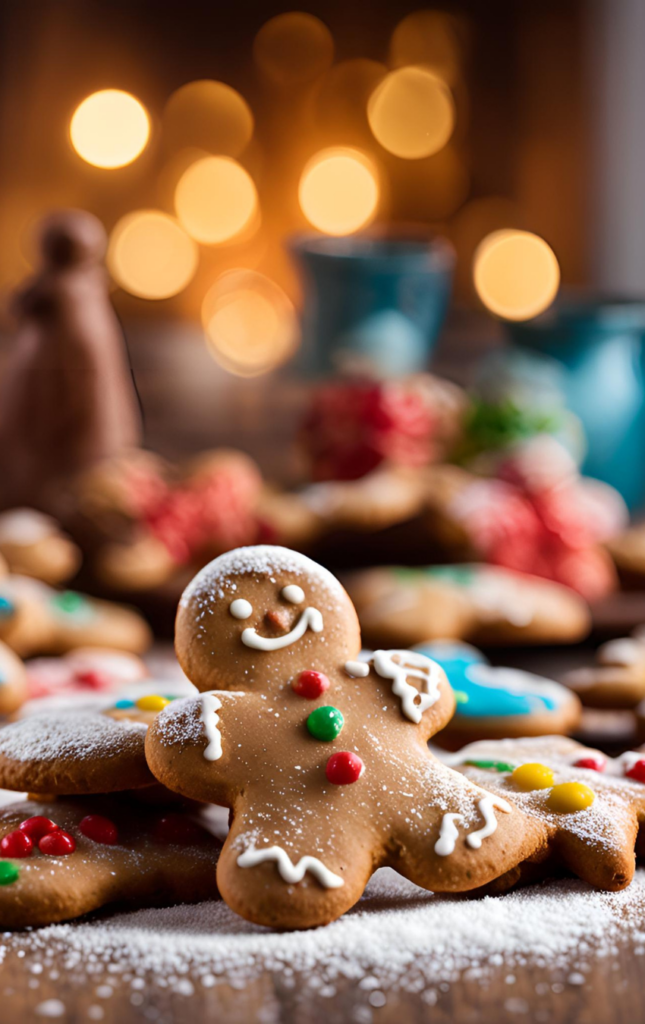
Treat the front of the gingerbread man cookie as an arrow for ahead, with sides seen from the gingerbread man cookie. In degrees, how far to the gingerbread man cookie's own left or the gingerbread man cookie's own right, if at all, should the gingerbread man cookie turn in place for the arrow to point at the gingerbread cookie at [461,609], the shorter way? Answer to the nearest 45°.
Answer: approximately 180°

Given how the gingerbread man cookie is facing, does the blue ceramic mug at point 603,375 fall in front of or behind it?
behind

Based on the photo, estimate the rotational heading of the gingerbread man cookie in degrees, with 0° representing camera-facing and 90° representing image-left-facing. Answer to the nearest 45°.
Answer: approximately 0°

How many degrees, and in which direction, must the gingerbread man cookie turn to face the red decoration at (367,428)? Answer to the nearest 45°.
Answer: approximately 180°
